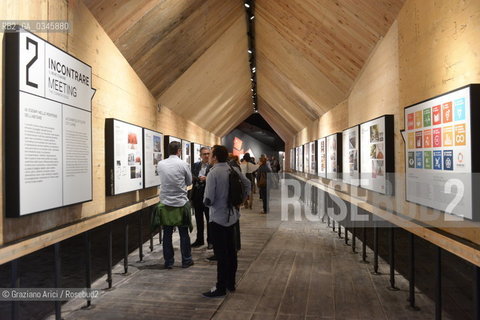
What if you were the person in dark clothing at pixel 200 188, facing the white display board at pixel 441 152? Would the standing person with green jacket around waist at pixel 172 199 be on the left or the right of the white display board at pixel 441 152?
right

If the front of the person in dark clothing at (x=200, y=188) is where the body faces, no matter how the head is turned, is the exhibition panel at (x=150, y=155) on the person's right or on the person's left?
on the person's right

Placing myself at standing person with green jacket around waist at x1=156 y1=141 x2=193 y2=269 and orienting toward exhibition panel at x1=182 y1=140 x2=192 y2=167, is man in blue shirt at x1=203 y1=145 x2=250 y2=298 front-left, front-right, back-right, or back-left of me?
back-right

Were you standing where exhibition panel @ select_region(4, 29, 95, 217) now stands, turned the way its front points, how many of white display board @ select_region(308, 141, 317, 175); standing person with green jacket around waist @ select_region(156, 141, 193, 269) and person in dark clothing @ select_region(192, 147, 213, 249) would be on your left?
3

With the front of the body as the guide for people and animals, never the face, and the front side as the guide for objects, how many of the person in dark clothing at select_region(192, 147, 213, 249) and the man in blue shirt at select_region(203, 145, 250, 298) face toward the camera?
1

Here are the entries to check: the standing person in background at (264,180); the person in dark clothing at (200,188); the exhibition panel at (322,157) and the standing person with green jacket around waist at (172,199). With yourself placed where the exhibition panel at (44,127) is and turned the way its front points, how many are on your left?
4

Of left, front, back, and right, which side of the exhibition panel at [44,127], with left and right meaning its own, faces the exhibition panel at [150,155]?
left

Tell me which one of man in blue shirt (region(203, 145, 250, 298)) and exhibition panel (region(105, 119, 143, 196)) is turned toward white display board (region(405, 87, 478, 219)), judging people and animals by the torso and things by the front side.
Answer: the exhibition panel

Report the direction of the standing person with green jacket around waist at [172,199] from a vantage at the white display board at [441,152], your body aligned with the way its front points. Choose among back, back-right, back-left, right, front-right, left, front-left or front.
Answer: front-right

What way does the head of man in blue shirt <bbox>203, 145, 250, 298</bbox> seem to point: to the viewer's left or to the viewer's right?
to the viewer's left

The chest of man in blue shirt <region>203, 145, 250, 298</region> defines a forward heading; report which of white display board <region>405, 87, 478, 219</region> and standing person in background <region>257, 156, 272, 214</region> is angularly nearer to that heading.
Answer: the standing person in background
